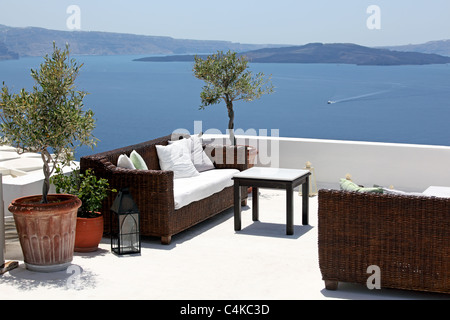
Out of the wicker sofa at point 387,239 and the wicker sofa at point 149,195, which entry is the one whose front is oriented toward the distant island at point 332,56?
the wicker sofa at point 387,239

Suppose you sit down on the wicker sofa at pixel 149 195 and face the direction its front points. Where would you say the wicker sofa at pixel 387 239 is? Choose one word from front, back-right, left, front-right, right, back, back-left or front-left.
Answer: front

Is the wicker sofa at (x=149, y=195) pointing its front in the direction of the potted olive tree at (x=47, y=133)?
no

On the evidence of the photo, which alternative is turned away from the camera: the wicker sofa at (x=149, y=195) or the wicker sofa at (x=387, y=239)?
the wicker sofa at (x=387, y=239)

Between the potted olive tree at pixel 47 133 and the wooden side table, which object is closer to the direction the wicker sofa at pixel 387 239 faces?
the wooden side table

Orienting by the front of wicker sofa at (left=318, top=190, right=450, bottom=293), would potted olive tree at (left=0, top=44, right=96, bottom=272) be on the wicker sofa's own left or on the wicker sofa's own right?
on the wicker sofa's own left

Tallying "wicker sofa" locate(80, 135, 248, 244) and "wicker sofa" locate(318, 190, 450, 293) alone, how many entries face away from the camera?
1

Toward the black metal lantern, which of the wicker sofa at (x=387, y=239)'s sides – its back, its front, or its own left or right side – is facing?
left

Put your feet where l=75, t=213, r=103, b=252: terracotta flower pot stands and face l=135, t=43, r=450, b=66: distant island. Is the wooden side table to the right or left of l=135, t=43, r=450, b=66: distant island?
right

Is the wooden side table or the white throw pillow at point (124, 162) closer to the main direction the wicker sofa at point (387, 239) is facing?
the wooden side table

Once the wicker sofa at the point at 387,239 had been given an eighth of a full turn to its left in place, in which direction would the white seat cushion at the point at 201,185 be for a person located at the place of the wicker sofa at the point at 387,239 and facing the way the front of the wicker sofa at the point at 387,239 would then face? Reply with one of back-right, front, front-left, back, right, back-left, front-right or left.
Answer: front

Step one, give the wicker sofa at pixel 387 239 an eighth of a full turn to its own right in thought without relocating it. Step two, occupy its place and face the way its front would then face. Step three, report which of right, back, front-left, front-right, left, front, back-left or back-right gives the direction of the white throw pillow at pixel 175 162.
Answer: left

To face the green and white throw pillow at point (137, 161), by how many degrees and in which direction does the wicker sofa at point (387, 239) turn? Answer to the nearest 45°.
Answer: approximately 45° to its left

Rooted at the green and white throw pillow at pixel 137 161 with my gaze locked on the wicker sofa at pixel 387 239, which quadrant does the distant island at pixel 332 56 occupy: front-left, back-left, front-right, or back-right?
back-left

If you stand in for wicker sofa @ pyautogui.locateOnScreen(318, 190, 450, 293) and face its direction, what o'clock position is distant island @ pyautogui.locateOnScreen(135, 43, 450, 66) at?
The distant island is roughly at 12 o'clock from the wicker sofa.

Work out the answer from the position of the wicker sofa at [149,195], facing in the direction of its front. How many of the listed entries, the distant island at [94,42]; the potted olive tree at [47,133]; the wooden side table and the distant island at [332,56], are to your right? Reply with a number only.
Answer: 1

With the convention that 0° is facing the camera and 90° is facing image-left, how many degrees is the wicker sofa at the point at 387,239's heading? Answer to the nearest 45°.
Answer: approximately 180°

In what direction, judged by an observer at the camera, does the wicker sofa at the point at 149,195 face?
facing the viewer and to the right of the viewer

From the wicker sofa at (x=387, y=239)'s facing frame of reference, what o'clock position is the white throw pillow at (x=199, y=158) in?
The white throw pillow is roughly at 11 o'clock from the wicker sofa.

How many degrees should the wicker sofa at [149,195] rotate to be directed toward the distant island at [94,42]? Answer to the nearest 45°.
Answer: approximately 135° to its left

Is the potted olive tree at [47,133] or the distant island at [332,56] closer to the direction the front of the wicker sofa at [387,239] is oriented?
the distant island
